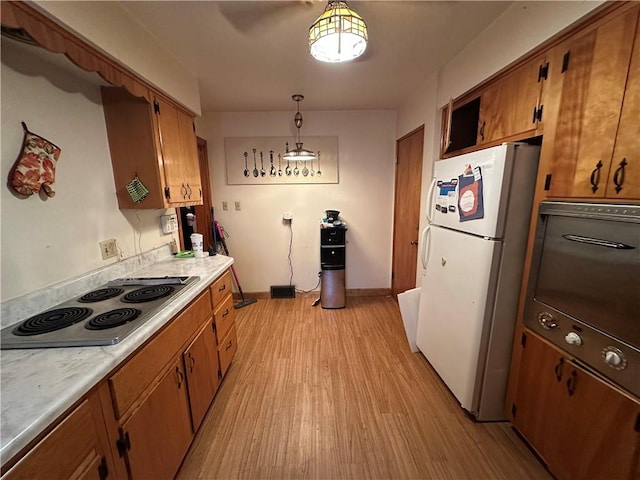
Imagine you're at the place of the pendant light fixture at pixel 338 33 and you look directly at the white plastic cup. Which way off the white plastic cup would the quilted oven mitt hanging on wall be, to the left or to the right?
left

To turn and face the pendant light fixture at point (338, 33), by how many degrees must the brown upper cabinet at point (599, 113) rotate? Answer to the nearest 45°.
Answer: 0° — it already faces it

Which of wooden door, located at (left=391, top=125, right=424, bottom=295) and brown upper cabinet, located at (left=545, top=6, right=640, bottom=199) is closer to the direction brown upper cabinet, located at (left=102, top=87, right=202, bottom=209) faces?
the brown upper cabinet

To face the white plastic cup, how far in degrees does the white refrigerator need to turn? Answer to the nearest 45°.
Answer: approximately 45° to its right

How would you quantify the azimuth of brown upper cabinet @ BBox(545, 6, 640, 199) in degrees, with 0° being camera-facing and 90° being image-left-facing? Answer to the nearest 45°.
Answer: approximately 45°

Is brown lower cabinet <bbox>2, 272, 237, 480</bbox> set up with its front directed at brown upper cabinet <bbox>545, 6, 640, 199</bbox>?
yes

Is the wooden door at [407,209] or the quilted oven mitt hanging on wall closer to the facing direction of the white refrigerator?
the quilted oven mitt hanging on wall
